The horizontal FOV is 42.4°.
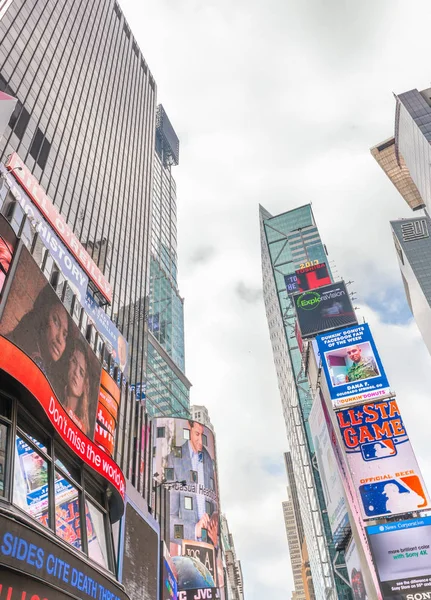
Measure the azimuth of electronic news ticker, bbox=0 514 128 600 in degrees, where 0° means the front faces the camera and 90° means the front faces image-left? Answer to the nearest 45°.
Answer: approximately 315°

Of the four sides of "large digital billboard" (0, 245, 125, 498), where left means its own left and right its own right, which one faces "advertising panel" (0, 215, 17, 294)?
right

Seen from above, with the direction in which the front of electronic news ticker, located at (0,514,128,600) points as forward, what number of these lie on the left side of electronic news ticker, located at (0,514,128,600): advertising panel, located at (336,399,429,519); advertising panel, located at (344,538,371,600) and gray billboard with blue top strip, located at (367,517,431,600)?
3

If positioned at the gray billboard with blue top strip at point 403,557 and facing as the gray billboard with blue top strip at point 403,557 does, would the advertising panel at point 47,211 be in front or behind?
in front

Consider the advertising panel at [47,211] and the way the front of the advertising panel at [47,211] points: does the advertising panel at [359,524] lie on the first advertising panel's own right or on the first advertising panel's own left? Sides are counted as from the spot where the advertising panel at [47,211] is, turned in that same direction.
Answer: on the first advertising panel's own left

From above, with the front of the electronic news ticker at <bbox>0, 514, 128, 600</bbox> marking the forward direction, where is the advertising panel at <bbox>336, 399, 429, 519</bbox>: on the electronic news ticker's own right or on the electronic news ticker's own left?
on the electronic news ticker's own left

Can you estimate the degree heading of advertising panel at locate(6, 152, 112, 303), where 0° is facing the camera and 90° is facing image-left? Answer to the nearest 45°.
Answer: approximately 315°

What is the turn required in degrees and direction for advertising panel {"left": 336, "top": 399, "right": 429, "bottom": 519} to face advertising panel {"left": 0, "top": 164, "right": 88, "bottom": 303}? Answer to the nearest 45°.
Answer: approximately 45° to its right
